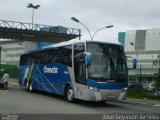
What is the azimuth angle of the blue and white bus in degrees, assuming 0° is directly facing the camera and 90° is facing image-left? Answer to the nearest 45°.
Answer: approximately 315°
